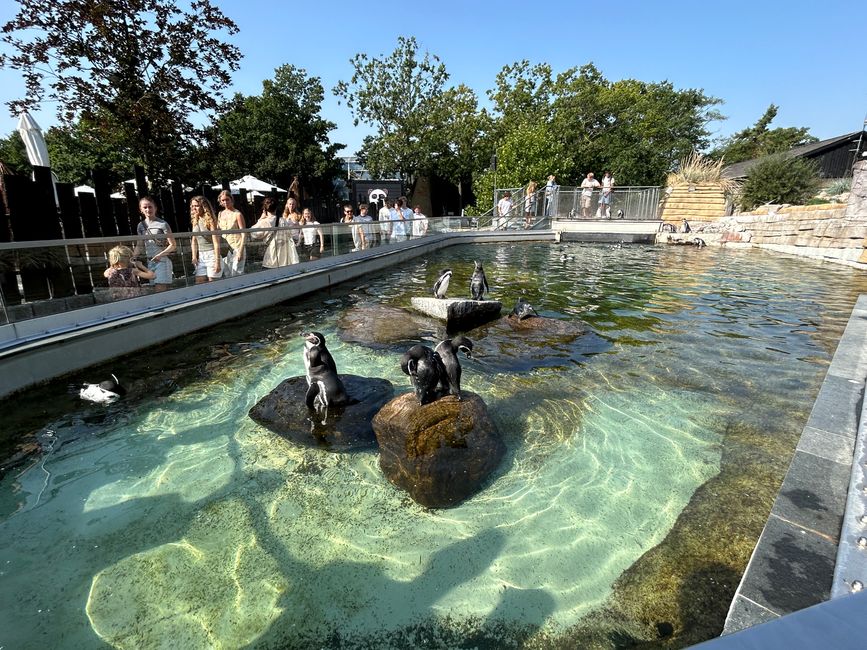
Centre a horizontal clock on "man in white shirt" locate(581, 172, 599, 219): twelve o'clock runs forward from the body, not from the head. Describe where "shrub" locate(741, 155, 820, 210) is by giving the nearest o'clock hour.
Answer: The shrub is roughly at 9 o'clock from the man in white shirt.

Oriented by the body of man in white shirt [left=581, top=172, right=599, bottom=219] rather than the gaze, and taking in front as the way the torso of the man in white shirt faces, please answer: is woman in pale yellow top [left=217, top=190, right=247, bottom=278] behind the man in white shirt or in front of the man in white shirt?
in front

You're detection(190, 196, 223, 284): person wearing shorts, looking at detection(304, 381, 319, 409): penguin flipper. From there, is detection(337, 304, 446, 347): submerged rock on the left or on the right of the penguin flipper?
left

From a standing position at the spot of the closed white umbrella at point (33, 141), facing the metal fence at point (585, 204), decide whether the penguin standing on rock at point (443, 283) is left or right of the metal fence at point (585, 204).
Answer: right

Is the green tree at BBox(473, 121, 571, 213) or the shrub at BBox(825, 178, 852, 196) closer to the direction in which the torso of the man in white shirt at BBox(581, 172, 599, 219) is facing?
the shrub

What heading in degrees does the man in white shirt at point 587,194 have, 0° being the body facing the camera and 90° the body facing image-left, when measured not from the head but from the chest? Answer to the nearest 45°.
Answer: approximately 0°

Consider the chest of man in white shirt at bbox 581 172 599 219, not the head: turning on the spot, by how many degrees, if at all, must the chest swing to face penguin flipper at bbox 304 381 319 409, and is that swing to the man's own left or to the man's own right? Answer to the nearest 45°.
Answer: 0° — they already face it

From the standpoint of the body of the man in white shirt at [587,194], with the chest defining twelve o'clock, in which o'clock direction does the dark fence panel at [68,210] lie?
The dark fence panel is roughly at 1 o'clock from the man in white shirt.

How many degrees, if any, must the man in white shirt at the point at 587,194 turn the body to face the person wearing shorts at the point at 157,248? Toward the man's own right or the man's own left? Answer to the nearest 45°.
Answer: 0° — they already face them

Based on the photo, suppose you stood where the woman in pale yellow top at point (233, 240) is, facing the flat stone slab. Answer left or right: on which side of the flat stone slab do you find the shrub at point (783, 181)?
left

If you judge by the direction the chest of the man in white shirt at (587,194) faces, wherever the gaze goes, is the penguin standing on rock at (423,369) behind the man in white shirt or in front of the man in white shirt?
in front

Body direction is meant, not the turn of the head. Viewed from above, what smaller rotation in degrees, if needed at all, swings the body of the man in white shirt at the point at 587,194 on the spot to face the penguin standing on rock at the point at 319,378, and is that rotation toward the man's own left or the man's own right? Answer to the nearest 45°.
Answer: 0° — they already face it

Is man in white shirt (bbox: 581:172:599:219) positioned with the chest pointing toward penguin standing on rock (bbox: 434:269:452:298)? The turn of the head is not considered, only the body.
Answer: yes
